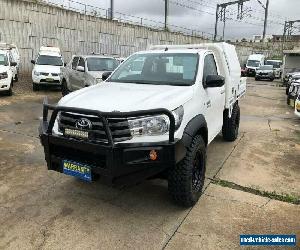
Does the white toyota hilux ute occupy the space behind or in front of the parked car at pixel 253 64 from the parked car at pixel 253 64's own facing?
in front

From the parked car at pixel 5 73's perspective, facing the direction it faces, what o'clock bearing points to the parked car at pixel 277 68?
the parked car at pixel 277 68 is roughly at 8 o'clock from the parked car at pixel 5 73.

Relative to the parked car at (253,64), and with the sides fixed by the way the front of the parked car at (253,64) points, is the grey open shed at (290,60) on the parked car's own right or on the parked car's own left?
on the parked car's own left

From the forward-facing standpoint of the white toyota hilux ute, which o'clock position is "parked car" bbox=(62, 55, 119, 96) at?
The parked car is roughly at 4 o'clock from the white toyota hilux ute.

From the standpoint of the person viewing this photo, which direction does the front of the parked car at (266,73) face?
facing the viewer and to the left of the viewer

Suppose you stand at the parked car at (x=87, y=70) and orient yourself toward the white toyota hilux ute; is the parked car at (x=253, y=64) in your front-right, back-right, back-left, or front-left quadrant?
back-left

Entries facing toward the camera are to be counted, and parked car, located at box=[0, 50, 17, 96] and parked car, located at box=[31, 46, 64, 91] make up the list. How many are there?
2
